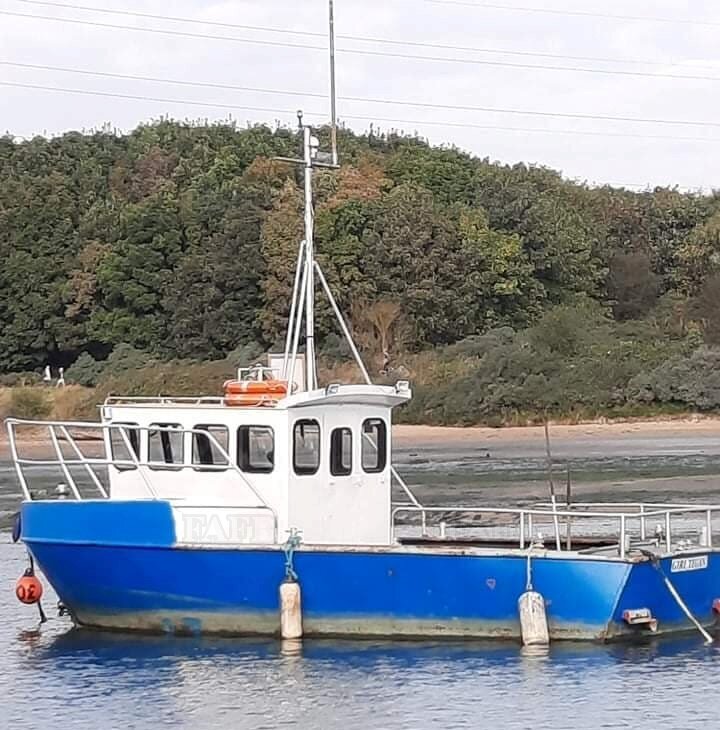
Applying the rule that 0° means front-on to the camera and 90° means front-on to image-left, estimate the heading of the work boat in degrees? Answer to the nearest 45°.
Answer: approximately 135°
